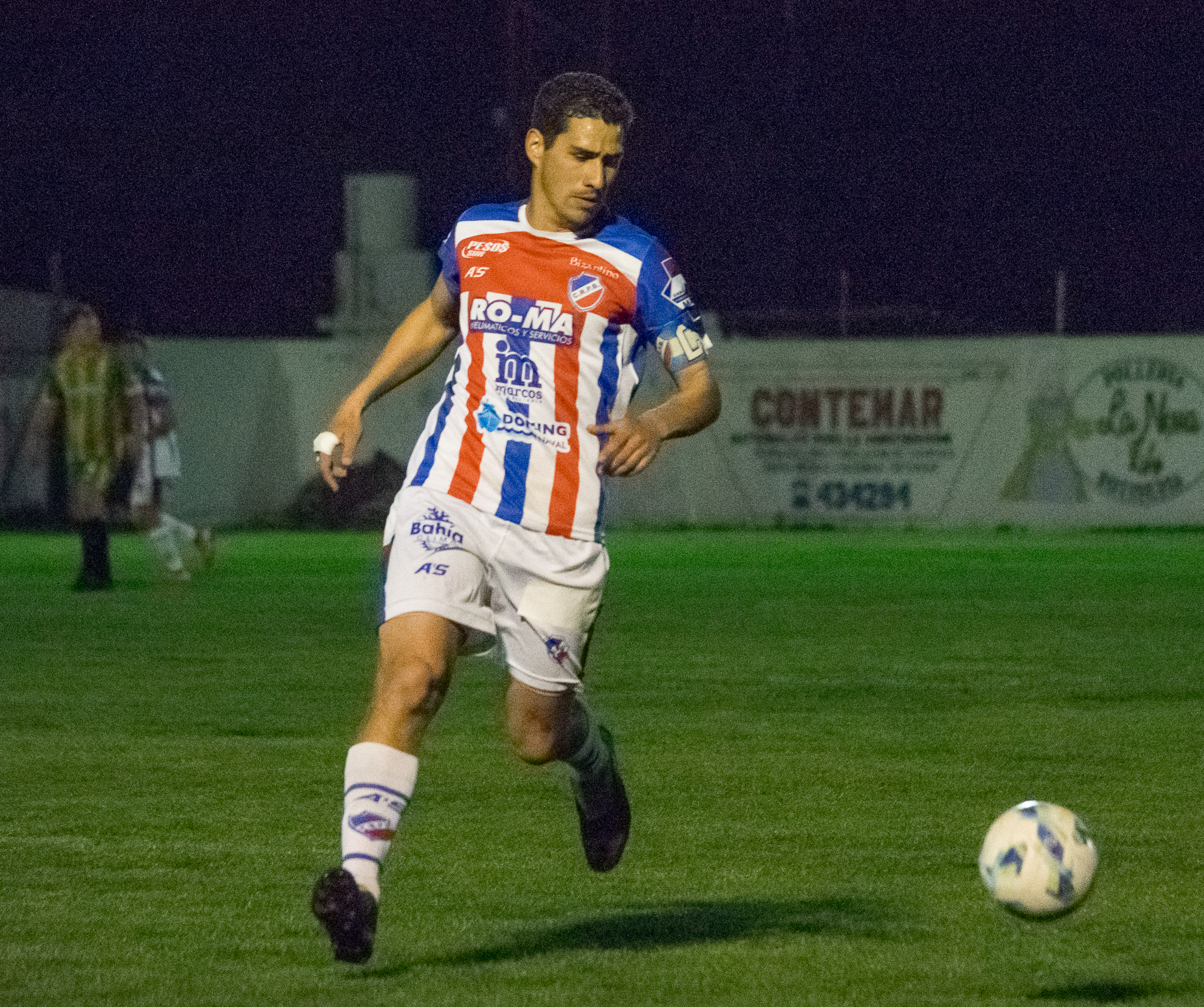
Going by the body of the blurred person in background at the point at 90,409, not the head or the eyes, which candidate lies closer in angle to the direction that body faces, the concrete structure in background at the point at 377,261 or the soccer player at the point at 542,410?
the soccer player

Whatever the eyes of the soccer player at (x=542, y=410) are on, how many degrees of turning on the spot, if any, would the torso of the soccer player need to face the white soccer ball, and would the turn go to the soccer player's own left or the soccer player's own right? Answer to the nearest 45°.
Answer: approximately 45° to the soccer player's own left

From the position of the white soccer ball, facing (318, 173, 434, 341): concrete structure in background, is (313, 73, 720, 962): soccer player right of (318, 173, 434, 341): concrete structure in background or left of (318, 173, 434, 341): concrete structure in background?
left

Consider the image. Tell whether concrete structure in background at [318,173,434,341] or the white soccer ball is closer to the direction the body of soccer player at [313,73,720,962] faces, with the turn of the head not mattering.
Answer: the white soccer ball

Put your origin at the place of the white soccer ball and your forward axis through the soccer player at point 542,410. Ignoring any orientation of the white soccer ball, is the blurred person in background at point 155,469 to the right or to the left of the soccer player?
right

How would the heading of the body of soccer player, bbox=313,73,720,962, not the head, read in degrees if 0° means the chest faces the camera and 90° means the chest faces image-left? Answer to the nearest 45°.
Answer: approximately 0°

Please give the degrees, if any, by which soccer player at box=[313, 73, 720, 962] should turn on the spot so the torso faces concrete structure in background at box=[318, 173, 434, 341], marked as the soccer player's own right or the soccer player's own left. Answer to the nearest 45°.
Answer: approximately 180°

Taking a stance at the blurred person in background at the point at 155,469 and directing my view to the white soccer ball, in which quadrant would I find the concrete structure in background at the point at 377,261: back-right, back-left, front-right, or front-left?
back-left
